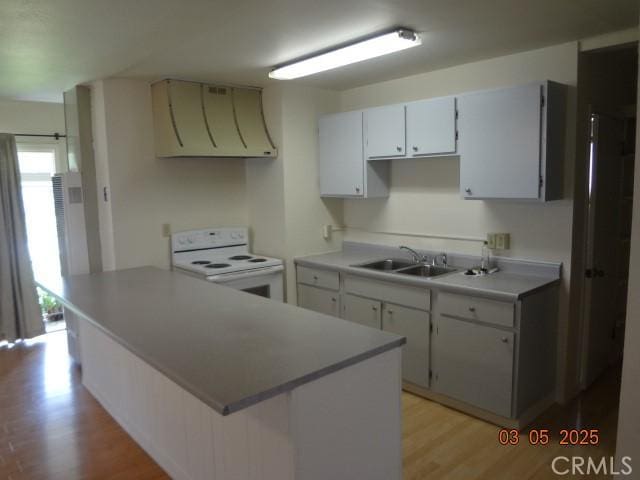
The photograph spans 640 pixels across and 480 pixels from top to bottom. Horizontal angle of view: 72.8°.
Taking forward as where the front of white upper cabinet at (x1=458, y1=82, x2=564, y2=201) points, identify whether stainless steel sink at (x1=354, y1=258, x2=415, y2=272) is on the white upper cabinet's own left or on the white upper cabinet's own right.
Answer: on the white upper cabinet's own right

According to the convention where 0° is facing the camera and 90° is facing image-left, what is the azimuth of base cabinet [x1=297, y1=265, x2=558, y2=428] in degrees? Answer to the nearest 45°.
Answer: approximately 45°

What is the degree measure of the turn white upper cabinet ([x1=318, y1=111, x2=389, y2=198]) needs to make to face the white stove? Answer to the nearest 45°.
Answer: approximately 45° to its right

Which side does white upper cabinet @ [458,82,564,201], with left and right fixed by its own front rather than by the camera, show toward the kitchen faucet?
right

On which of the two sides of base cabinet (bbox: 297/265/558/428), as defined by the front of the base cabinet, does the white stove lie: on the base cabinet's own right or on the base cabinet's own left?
on the base cabinet's own right

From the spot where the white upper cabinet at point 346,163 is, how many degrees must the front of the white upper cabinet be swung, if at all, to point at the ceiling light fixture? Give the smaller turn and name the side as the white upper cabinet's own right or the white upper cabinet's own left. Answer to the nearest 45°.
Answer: approximately 45° to the white upper cabinet's own left

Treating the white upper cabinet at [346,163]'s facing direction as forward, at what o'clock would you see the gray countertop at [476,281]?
The gray countertop is roughly at 9 o'clock from the white upper cabinet.

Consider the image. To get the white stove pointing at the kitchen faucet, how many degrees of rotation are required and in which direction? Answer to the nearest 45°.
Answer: approximately 45° to its left
